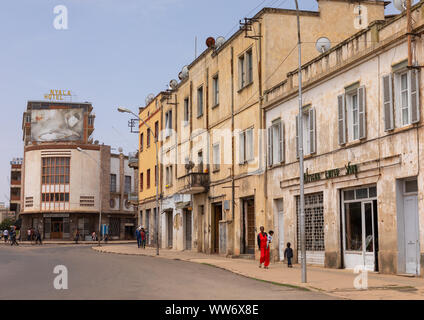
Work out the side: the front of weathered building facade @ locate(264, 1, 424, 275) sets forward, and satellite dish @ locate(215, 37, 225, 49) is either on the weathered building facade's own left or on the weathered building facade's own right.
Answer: on the weathered building facade's own right

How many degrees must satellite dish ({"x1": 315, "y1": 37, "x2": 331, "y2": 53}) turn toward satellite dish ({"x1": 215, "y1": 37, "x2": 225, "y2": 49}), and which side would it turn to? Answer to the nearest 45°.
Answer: approximately 135° to its right

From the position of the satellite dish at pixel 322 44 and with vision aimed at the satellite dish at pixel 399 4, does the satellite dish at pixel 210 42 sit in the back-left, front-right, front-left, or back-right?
back-right

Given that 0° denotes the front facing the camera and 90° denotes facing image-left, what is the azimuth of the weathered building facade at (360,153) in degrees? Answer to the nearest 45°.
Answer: approximately 45°

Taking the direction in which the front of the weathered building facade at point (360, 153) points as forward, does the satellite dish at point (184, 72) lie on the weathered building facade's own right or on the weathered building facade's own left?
on the weathered building facade's own right

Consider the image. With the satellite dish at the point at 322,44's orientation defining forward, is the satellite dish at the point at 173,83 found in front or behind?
behind

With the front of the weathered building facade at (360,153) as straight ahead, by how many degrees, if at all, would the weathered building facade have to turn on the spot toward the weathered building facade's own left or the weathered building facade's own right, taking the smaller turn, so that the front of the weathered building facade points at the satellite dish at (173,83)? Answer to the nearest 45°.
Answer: approximately 90° to the weathered building facade's own right

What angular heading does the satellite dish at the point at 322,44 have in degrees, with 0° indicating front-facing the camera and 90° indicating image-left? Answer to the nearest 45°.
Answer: approximately 0°

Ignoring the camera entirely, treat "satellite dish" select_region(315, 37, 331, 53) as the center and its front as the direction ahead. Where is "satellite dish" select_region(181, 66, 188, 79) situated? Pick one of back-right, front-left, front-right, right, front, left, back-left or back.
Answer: back-right
